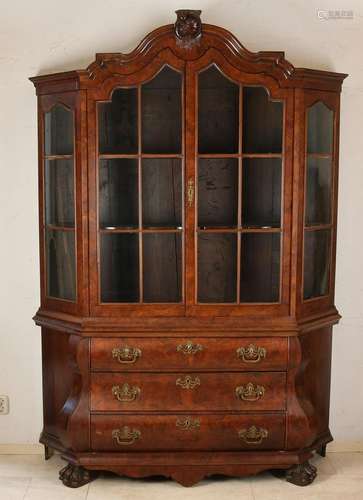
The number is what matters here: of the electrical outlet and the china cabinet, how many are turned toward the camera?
2

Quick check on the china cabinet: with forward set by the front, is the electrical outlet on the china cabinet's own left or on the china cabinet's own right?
on the china cabinet's own right

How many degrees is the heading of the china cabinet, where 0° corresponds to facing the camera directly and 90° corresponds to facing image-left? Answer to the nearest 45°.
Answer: approximately 0°

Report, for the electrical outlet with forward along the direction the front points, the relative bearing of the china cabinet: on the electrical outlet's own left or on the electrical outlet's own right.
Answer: on the electrical outlet's own left
